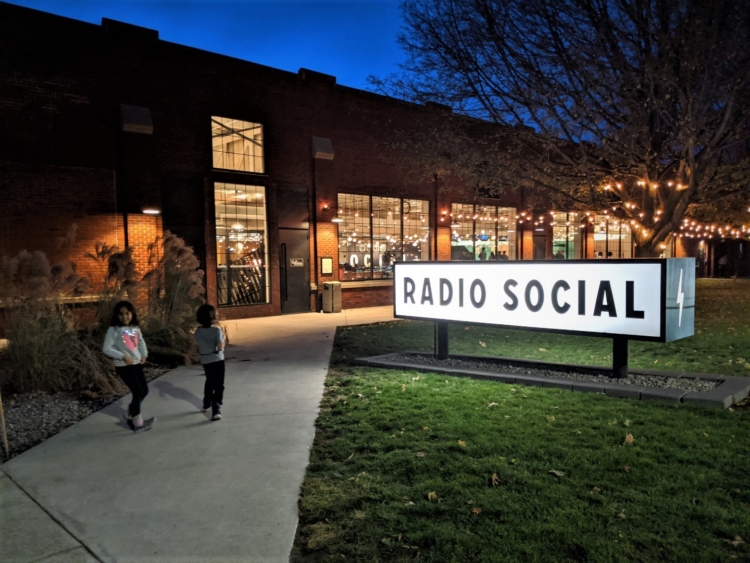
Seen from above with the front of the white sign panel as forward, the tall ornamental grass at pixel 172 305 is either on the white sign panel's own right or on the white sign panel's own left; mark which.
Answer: on the white sign panel's own right

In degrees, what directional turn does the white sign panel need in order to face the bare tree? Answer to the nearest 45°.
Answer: approximately 135° to its right

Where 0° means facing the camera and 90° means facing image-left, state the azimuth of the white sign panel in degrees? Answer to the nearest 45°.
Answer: approximately 45°

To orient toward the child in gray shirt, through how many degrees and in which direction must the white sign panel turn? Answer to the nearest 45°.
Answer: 0° — it already faces them

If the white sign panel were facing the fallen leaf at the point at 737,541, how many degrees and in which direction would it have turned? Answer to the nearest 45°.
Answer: approximately 45° to its left
